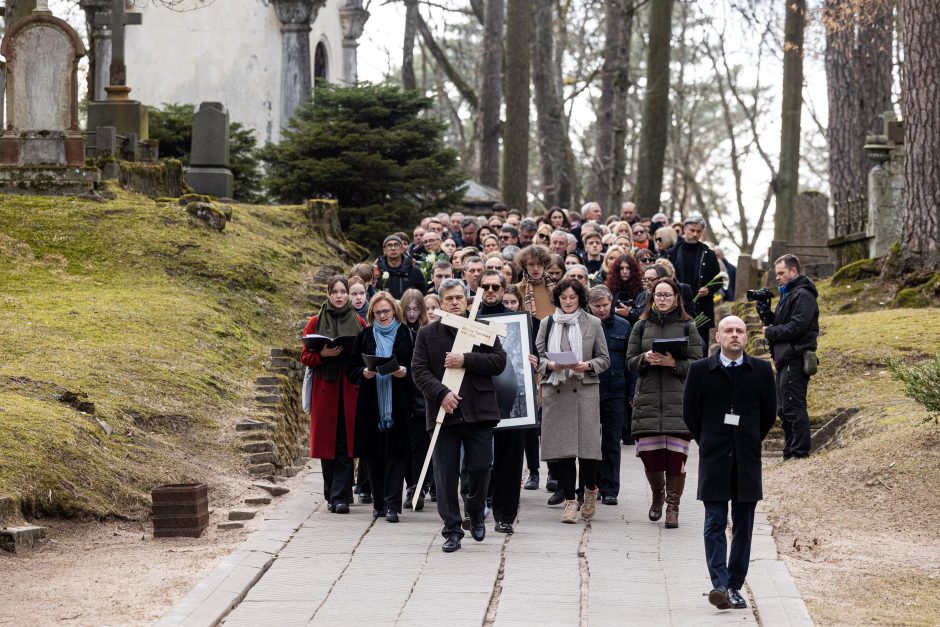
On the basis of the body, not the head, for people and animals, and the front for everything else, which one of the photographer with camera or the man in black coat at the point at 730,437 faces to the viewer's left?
the photographer with camera

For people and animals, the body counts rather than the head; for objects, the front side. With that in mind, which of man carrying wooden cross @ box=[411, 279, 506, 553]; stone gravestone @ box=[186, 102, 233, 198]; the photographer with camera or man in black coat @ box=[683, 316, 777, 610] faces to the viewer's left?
the photographer with camera

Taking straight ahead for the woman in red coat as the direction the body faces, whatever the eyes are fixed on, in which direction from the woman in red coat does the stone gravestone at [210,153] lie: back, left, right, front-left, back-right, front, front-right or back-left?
back

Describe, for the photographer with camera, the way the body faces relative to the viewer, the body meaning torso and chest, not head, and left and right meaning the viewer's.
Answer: facing to the left of the viewer

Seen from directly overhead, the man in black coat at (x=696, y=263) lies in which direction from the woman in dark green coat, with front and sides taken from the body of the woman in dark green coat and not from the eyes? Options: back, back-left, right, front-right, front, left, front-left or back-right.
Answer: back

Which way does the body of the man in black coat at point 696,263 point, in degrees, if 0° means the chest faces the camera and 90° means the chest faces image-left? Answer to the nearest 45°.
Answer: approximately 0°

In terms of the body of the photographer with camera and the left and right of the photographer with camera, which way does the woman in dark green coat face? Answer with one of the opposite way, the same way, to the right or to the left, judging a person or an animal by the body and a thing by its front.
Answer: to the left
